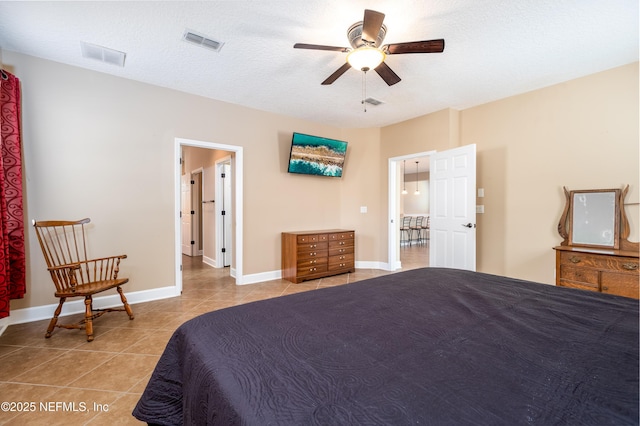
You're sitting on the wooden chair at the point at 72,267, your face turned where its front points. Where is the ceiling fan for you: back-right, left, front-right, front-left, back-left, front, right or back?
front

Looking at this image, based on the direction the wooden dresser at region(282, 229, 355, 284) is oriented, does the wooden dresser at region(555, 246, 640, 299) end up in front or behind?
in front

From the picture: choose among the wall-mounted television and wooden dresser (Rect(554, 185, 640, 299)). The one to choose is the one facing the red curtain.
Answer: the wooden dresser

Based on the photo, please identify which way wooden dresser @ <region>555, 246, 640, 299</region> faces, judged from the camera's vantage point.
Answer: facing the viewer and to the left of the viewer

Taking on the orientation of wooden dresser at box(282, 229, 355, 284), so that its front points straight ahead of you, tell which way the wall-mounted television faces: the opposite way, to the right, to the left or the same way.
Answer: the same way

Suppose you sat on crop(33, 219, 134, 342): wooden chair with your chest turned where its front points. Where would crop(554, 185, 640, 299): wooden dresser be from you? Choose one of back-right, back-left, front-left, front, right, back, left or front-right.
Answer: front

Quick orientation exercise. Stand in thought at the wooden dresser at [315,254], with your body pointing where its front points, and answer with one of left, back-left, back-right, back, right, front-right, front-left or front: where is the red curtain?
right

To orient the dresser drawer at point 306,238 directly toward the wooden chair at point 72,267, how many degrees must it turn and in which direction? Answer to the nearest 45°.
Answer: approximately 90° to its right

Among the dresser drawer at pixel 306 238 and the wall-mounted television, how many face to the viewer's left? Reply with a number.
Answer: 0

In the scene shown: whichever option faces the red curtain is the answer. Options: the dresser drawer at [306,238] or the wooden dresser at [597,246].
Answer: the wooden dresser

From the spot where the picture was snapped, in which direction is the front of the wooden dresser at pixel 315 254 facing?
facing the viewer and to the right of the viewer

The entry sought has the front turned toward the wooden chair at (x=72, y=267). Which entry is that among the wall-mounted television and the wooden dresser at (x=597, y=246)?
the wooden dresser

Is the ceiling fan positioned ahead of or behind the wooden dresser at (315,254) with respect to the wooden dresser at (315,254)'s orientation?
ahead

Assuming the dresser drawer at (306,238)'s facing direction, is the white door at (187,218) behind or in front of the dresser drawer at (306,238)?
behind

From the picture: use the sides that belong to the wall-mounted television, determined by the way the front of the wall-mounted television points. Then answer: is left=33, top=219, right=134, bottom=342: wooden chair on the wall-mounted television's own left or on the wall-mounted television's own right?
on the wall-mounted television's own right
